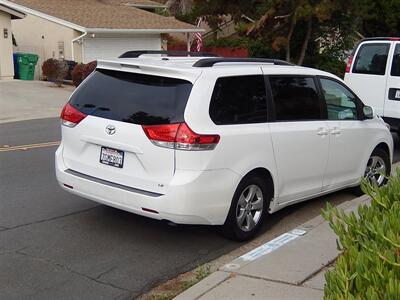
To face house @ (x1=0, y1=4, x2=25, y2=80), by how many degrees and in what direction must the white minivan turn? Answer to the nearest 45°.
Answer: approximately 90° to its left

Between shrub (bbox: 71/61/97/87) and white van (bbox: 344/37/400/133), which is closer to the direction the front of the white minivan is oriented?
the white van

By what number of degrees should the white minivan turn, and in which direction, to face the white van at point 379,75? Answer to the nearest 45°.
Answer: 0° — it already faces it

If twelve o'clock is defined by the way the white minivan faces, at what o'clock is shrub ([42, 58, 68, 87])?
The shrub is roughly at 10 o'clock from the white minivan.

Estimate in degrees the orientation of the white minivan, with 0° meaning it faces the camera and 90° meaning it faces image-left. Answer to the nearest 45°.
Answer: approximately 225°

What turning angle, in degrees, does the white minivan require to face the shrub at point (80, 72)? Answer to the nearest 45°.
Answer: approximately 45° to its left

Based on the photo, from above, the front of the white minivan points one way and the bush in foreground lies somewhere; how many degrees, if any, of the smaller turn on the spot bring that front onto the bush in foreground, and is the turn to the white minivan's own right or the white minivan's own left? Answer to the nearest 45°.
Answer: approximately 135° to the white minivan's own right

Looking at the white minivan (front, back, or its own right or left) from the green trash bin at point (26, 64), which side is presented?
left

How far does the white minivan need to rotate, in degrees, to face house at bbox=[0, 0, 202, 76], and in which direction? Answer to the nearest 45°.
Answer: approximately 45° to its left
